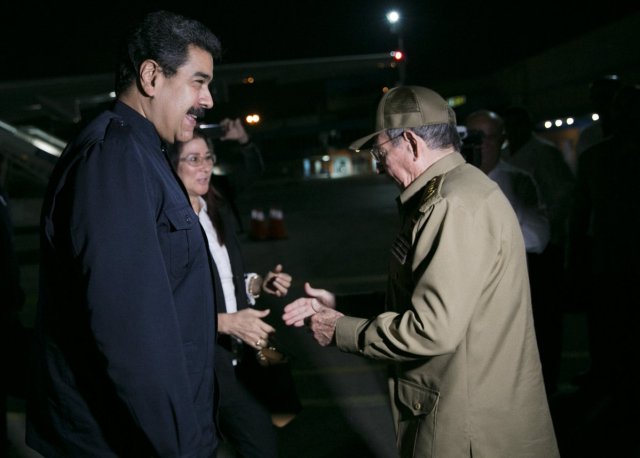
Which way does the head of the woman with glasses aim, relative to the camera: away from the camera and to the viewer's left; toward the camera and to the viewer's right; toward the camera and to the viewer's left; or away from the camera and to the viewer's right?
toward the camera and to the viewer's right

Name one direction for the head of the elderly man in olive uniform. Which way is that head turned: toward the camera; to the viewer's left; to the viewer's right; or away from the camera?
to the viewer's left

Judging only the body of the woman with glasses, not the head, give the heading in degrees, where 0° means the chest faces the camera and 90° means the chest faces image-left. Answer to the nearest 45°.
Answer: approximately 315°

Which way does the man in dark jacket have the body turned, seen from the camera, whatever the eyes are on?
to the viewer's right

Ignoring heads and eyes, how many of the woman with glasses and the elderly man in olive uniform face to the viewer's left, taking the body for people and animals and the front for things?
1

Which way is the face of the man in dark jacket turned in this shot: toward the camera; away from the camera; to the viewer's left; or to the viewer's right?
to the viewer's right

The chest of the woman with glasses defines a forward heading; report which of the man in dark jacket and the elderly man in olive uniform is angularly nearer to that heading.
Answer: the elderly man in olive uniform

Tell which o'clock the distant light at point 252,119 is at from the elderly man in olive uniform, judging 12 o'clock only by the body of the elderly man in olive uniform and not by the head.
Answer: The distant light is roughly at 2 o'clock from the elderly man in olive uniform.

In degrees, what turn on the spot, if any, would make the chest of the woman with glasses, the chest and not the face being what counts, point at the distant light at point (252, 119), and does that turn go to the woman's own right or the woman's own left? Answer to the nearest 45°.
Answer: approximately 135° to the woman's own left

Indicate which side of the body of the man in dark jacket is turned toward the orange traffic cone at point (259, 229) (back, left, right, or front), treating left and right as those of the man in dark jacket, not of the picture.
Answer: left

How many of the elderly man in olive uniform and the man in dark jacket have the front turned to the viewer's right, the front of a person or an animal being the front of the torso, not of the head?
1

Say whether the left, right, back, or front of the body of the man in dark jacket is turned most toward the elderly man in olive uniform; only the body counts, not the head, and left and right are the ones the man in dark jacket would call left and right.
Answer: front

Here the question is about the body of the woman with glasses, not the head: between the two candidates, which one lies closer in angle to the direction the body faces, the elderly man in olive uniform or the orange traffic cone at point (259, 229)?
the elderly man in olive uniform

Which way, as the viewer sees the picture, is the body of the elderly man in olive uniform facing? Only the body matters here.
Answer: to the viewer's left

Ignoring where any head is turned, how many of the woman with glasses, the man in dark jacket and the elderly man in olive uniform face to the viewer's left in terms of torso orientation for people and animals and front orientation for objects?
1
